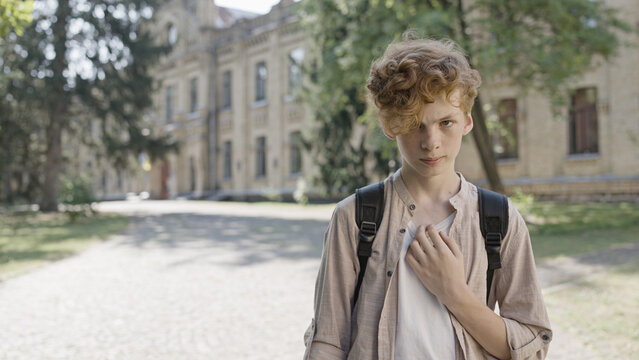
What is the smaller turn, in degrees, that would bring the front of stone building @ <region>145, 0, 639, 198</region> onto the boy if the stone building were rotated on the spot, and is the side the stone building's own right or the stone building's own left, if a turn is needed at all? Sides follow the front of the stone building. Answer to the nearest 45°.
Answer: approximately 45° to the stone building's own left

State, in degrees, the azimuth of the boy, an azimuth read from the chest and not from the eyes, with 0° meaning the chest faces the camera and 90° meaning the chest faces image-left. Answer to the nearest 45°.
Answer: approximately 0°

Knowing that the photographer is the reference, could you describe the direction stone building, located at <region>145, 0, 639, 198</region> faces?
facing the viewer and to the left of the viewer

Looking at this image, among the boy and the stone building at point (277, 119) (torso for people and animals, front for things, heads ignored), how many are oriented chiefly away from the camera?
0

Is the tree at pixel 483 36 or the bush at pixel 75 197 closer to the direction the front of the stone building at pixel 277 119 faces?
the bush

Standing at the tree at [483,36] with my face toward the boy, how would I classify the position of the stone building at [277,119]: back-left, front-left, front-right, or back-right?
back-right
